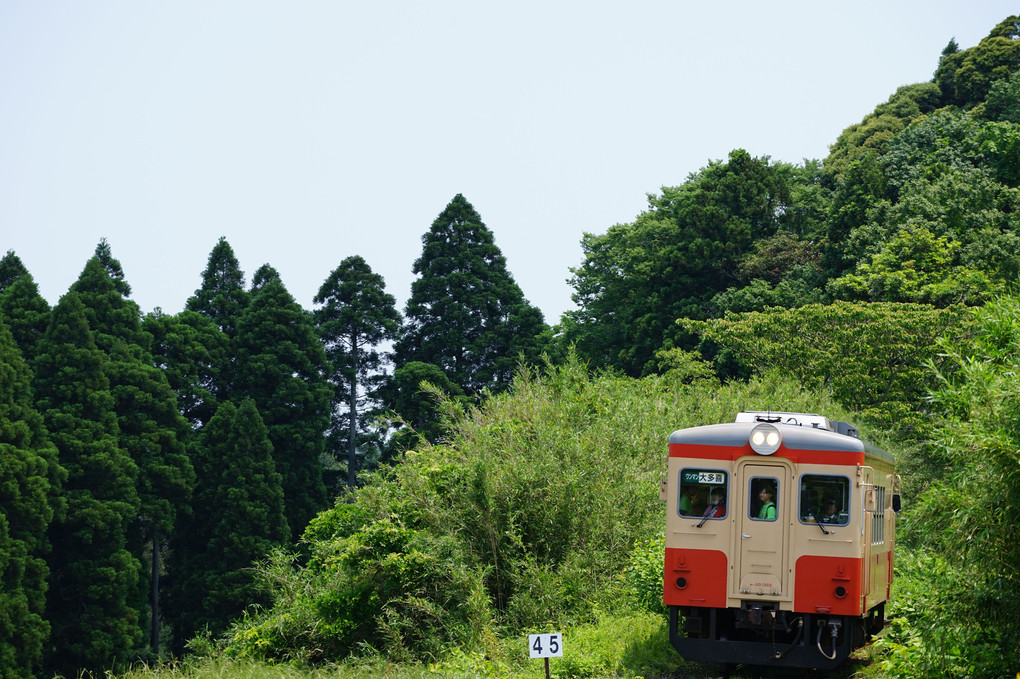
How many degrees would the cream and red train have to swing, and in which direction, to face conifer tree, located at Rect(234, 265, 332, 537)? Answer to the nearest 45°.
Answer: approximately 135° to its right

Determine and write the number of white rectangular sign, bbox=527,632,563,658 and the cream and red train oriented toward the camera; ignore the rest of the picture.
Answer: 2

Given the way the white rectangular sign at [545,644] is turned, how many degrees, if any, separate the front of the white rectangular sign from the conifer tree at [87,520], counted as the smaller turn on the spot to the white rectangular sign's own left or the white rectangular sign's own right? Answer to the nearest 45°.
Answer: approximately 135° to the white rectangular sign's own right

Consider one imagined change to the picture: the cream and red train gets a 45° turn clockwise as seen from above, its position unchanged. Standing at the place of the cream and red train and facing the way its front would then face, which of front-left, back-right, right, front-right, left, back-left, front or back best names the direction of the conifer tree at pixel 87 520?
right

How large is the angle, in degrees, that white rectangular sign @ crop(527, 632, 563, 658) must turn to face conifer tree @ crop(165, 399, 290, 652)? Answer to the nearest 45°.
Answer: approximately 180°

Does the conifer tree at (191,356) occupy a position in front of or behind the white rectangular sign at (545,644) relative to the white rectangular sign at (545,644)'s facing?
behind

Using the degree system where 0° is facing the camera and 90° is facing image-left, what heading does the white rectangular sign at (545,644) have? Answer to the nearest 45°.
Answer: approximately 0°

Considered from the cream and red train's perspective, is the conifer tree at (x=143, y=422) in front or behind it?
behind

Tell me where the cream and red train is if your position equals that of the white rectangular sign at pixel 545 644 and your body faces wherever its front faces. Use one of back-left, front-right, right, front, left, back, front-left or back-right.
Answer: back-left

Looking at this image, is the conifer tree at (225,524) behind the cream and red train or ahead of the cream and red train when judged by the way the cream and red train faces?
behind
